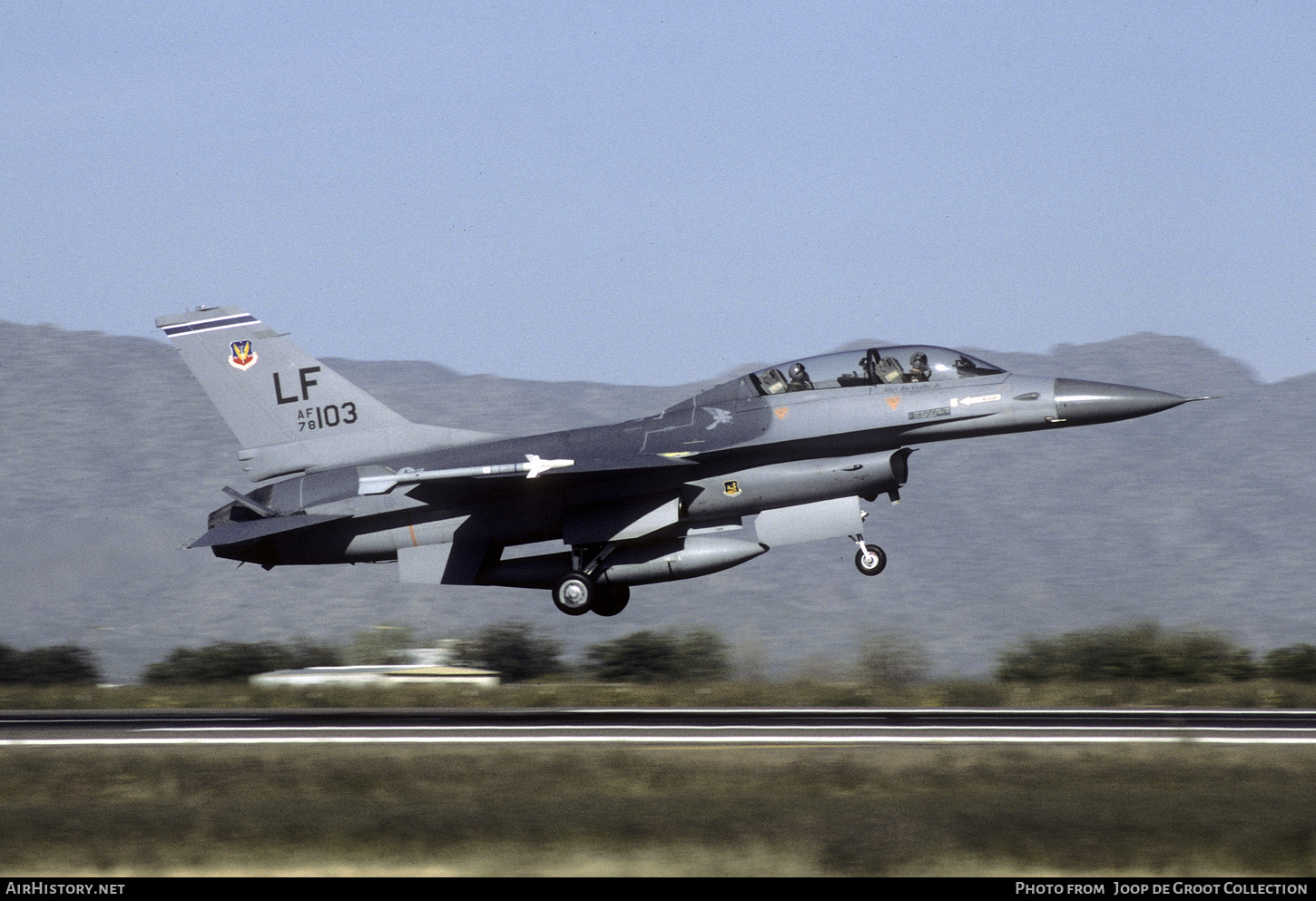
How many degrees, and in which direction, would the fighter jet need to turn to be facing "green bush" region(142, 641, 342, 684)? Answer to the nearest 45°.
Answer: approximately 135° to its left

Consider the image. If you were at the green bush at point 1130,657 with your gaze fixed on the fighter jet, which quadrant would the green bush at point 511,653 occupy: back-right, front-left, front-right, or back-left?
front-right

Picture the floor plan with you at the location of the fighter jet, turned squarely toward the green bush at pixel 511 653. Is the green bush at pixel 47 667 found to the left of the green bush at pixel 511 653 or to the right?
left

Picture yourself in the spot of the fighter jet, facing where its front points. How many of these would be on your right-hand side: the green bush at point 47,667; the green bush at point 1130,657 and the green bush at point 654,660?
0

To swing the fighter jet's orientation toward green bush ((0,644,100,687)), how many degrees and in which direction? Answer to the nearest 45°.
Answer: approximately 135° to its left

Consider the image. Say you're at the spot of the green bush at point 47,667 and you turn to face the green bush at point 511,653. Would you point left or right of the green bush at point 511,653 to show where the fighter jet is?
right

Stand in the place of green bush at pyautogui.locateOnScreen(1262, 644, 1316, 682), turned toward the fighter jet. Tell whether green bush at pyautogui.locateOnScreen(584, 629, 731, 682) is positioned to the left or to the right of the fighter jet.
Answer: right

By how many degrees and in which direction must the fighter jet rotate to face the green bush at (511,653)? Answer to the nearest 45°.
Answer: approximately 90° to its left

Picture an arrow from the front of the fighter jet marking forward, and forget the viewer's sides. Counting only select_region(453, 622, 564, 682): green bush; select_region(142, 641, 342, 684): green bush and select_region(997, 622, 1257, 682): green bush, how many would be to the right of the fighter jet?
0

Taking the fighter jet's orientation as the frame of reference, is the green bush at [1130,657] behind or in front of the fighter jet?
in front

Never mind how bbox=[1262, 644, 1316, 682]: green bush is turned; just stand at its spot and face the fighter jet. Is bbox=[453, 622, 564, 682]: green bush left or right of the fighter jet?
right

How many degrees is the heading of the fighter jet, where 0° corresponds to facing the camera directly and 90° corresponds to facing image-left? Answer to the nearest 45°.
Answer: approximately 270°

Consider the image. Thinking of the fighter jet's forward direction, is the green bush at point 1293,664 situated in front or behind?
in front

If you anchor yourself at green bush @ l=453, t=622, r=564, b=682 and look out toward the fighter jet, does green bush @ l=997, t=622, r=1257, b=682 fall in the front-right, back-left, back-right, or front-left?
front-left

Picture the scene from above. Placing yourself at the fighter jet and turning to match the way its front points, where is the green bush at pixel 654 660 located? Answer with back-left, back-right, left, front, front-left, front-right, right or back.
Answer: left
